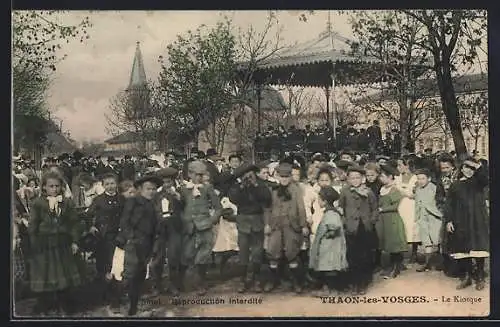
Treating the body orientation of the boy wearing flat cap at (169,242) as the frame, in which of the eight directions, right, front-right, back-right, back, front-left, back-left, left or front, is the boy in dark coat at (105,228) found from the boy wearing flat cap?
right

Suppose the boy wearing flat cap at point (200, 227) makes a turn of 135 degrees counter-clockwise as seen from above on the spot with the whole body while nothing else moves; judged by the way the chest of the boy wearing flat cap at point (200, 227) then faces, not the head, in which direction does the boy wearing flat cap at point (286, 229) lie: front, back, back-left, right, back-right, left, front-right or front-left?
front-right

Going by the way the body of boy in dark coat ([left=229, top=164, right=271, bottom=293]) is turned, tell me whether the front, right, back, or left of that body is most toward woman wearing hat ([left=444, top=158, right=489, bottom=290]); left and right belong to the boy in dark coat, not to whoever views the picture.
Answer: left

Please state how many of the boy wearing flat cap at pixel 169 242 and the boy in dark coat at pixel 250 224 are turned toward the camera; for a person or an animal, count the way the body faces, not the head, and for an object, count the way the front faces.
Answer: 2

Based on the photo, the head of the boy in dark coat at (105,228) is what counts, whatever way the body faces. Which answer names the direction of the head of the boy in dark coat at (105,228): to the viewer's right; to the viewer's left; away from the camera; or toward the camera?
toward the camera

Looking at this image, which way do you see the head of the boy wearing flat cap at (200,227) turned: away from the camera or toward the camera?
toward the camera

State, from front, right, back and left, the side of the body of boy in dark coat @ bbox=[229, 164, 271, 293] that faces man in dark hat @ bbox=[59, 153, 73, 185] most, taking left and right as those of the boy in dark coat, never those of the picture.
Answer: right

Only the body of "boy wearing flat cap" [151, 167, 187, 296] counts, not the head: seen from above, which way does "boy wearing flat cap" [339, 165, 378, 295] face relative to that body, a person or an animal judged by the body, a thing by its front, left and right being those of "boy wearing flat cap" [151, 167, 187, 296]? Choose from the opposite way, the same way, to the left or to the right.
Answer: the same way

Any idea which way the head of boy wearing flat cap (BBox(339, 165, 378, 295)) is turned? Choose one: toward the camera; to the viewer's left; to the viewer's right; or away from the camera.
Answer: toward the camera

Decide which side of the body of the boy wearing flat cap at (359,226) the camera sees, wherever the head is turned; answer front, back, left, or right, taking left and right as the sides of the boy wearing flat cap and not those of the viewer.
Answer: front

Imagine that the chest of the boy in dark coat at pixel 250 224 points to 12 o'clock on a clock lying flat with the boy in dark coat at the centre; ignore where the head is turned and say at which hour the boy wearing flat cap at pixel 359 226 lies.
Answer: The boy wearing flat cap is roughly at 9 o'clock from the boy in dark coat.

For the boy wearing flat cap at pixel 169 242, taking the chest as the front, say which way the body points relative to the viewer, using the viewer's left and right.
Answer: facing the viewer
